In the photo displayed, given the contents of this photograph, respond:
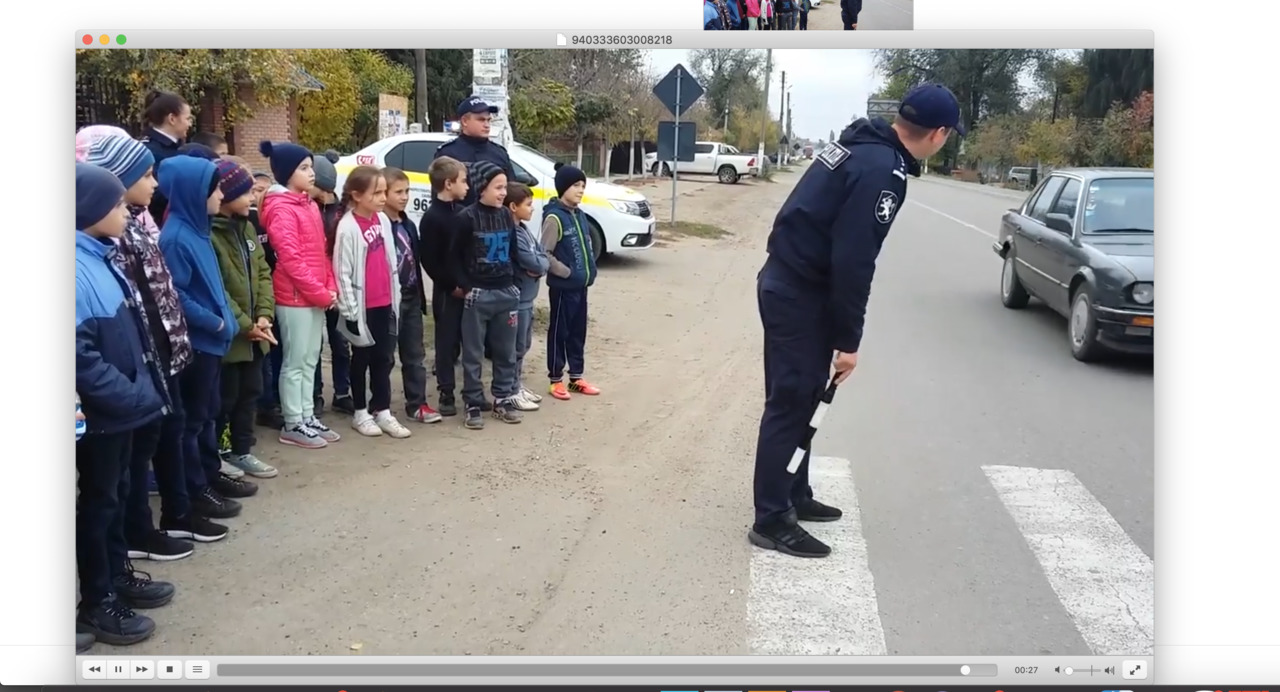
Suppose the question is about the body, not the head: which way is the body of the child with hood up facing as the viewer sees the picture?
to the viewer's right

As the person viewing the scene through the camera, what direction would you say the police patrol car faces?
facing the viewer and to the right of the viewer

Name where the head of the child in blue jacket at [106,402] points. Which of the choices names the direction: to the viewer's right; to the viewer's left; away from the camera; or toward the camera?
to the viewer's right

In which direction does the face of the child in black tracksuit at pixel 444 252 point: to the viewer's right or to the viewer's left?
to the viewer's right

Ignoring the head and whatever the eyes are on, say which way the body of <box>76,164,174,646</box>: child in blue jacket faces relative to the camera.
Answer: to the viewer's right

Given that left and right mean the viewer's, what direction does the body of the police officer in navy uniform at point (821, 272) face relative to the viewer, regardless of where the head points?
facing to the right of the viewer

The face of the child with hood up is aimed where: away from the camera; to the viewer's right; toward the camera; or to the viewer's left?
to the viewer's right

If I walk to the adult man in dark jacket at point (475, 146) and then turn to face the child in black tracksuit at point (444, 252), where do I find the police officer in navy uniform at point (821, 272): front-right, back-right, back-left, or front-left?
front-left
